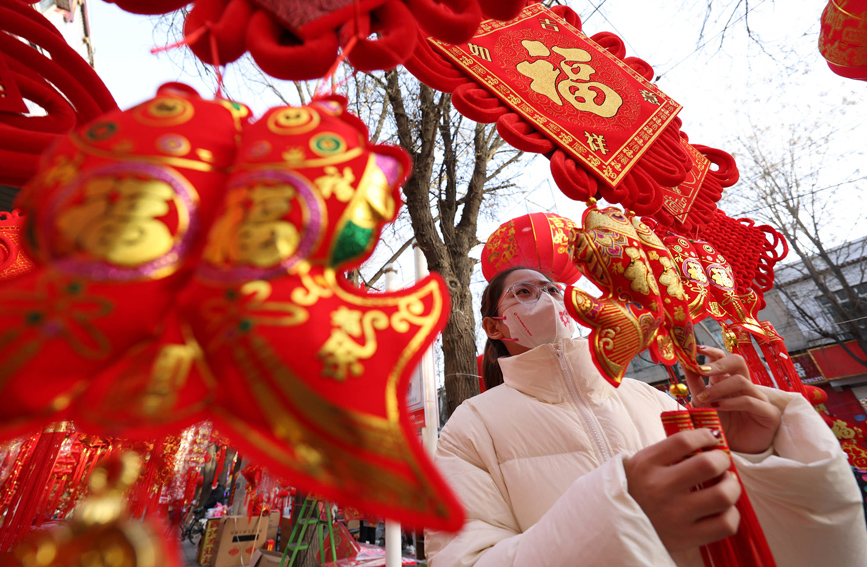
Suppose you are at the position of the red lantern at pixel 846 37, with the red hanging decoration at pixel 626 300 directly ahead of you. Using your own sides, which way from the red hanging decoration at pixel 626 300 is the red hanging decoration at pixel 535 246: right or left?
right

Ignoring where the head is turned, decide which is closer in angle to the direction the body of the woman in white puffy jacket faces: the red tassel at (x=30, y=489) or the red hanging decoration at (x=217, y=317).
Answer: the red hanging decoration
